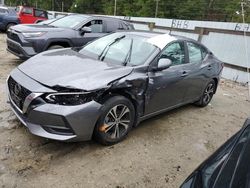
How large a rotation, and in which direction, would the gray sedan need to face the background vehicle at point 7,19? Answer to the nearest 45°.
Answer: approximately 90° to its right

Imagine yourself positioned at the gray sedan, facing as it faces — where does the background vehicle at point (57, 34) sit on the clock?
The background vehicle is roughly at 4 o'clock from the gray sedan.

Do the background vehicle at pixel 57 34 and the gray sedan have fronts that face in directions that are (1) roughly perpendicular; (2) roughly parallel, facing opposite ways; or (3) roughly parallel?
roughly parallel

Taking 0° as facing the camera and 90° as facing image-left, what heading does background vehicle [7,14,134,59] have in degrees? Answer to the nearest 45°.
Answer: approximately 45°

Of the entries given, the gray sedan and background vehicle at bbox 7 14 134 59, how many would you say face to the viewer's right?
0

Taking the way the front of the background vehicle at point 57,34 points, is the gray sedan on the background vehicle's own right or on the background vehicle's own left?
on the background vehicle's own left

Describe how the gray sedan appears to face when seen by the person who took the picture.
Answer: facing the viewer and to the left of the viewer

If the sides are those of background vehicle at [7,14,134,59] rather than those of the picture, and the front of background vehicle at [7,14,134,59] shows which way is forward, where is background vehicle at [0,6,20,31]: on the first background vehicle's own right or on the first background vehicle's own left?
on the first background vehicle's own right
